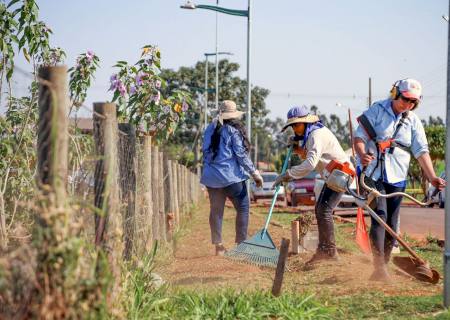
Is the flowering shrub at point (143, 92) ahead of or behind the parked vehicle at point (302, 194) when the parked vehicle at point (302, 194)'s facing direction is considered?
ahead

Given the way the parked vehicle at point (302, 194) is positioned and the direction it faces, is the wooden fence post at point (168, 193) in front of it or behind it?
in front

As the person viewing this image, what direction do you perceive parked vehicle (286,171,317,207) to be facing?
facing the viewer and to the left of the viewer

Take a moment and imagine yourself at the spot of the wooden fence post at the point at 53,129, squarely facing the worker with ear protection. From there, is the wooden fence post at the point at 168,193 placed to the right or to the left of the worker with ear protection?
left

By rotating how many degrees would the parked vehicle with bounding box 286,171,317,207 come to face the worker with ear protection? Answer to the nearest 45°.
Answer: approximately 45° to its left

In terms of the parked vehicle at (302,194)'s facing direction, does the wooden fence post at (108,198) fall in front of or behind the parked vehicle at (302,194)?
in front
